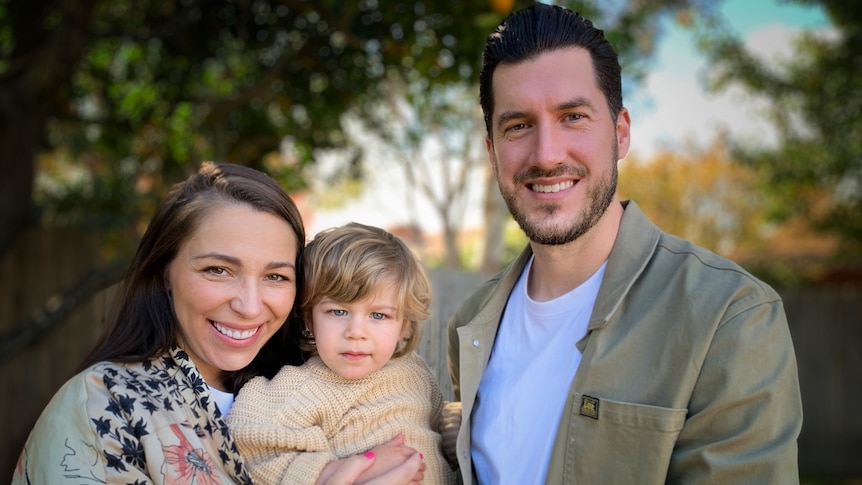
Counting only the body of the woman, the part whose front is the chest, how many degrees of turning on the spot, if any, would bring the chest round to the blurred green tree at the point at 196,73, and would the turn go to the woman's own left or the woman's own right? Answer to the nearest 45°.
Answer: approximately 135° to the woman's own left

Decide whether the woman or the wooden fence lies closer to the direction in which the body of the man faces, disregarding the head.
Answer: the woman

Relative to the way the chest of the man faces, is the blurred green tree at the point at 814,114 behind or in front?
behind

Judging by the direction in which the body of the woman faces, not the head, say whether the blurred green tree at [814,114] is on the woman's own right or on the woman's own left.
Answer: on the woman's own left

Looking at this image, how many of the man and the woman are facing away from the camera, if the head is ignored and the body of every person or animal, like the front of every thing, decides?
0

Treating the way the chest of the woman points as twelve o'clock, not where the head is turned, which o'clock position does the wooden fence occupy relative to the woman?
The wooden fence is roughly at 7 o'clock from the woman.

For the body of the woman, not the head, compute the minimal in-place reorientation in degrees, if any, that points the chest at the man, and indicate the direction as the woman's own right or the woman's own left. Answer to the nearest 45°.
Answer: approximately 45° to the woman's own left

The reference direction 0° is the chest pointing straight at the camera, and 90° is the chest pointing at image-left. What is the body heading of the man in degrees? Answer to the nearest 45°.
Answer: approximately 45°
